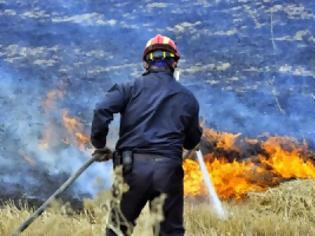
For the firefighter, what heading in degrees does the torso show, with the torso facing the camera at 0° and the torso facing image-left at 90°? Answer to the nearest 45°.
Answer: approximately 180°

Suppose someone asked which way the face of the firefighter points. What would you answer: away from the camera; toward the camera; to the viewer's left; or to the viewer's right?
away from the camera
